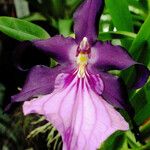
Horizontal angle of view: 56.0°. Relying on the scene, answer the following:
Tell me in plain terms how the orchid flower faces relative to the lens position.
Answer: facing the viewer

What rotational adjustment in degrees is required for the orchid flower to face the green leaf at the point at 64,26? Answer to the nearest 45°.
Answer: approximately 180°

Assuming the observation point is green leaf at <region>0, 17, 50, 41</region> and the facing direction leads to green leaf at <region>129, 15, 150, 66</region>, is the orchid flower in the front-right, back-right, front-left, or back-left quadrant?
front-right

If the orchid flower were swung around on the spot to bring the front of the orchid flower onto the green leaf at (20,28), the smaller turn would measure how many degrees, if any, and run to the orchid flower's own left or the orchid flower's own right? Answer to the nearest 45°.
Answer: approximately 135° to the orchid flower's own right
